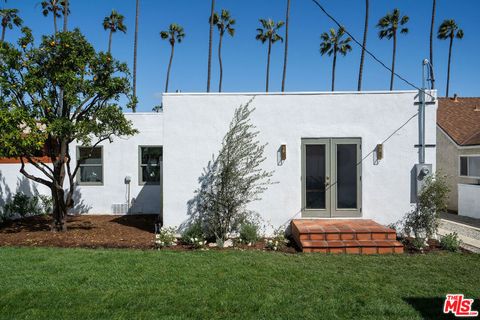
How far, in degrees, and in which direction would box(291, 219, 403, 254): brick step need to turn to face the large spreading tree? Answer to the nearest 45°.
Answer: approximately 90° to its right

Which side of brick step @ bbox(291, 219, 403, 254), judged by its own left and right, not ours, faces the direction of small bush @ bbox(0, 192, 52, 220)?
right

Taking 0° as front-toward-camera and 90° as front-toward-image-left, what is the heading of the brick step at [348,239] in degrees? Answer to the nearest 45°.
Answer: approximately 0°

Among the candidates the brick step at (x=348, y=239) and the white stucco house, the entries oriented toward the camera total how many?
2

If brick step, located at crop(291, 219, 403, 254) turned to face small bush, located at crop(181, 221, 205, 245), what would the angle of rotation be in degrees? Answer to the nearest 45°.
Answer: approximately 90° to its right

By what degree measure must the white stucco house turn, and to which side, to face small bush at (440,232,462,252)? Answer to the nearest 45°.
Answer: approximately 45° to its left

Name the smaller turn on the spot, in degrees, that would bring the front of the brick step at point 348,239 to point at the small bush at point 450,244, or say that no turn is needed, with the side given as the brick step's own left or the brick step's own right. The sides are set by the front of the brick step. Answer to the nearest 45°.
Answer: approximately 90° to the brick step's own left

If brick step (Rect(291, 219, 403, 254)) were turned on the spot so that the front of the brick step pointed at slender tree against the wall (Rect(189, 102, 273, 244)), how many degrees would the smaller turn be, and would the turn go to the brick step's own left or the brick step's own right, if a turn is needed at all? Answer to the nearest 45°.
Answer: approximately 90° to the brick step's own right

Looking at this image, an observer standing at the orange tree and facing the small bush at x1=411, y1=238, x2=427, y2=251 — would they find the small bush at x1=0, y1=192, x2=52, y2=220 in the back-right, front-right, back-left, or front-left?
back-left

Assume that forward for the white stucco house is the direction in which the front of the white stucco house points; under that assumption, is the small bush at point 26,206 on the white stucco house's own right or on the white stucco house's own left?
on the white stucco house's own right
